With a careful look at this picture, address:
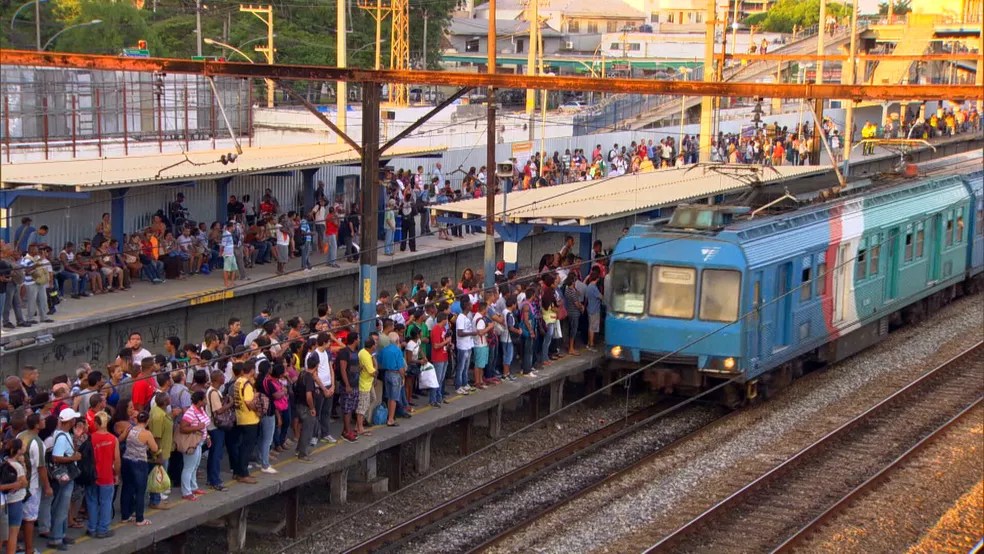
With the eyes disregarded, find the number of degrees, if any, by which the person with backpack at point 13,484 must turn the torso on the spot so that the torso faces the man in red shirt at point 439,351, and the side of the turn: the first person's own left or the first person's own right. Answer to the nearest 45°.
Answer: approximately 45° to the first person's own left

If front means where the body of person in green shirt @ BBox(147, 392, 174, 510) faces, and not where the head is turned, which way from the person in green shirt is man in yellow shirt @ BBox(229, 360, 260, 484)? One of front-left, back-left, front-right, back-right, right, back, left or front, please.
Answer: front-left

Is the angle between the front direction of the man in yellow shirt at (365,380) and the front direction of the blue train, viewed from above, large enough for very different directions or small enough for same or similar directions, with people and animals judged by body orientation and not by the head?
very different directions

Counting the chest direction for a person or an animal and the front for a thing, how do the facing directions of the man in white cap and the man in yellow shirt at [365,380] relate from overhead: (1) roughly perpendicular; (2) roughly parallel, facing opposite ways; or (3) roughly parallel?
roughly parallel

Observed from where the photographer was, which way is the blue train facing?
facing the viewer and to the left of the viewer

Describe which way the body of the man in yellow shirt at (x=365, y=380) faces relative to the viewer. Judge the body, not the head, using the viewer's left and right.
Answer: facing to the right of the viewer

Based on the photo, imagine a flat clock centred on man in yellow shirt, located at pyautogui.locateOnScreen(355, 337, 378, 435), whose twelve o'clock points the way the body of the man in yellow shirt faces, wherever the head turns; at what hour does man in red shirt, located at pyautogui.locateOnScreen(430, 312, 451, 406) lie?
The man in red shirt is roughly at 10 o'clock from the man in yellow shirt.

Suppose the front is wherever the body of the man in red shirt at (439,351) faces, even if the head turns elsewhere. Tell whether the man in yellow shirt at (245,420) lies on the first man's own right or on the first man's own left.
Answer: on the first man's own right

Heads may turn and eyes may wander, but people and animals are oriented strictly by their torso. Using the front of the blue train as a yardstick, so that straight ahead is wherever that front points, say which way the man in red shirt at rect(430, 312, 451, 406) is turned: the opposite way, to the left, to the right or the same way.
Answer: to the left

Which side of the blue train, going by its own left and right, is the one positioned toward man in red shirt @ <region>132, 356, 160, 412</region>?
front

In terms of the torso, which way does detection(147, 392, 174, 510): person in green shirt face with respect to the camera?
to the viewer's right

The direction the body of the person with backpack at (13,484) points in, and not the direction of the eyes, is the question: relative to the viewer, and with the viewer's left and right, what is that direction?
facing to the right of the viewer
